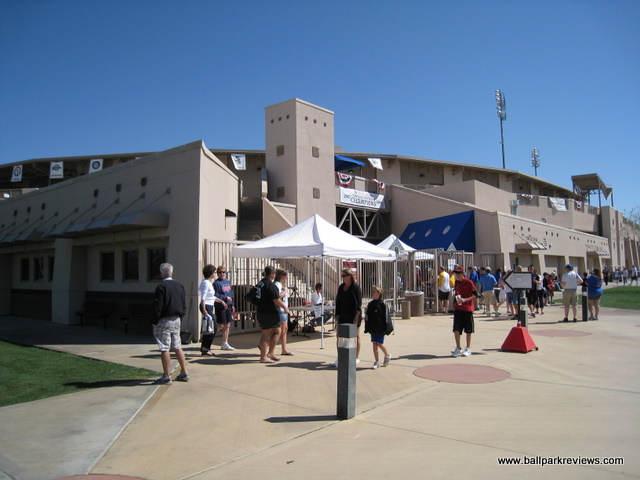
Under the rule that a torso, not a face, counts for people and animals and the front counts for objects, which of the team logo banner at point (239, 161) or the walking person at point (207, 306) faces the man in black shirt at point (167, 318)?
the team logo banner

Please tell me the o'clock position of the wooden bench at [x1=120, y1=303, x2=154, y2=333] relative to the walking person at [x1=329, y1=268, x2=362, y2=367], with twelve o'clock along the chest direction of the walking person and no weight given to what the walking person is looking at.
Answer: The wooden bench is roughly at 3 o'clock from the walking person.

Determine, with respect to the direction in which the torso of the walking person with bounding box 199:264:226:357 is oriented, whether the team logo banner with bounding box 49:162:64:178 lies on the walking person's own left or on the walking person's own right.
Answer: on the walking person's own left

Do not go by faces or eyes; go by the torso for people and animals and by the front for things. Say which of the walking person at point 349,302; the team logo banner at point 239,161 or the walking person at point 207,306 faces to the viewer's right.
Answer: the walking person at point 207,306

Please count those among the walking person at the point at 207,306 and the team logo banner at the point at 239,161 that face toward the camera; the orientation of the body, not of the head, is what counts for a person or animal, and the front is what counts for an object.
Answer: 1

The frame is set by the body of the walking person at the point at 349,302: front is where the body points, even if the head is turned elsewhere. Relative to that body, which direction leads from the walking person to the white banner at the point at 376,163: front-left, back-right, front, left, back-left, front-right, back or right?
back-right

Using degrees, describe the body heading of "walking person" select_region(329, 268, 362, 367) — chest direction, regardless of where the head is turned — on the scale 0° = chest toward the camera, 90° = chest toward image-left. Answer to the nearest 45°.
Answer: approximately 45°

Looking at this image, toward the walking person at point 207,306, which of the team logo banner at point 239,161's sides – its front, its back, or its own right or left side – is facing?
front

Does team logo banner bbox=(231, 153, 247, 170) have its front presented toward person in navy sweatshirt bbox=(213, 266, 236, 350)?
yes

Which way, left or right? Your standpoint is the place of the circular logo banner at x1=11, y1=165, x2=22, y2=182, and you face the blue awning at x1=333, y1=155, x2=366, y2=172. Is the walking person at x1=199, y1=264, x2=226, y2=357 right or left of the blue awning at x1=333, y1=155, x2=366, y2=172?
right

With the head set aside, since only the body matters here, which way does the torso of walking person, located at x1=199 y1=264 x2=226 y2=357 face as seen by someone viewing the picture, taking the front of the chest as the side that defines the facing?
to the viewer's right

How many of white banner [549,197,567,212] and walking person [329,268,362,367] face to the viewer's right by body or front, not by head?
0

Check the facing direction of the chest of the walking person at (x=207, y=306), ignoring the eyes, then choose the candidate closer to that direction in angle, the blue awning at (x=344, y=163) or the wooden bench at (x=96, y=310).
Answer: the blue awning
